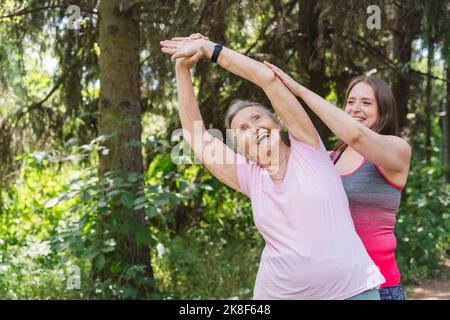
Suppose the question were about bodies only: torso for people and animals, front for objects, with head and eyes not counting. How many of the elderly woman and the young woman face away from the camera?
0

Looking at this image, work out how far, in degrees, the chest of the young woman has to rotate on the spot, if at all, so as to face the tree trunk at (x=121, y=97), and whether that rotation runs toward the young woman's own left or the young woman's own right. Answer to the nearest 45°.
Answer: approximately 90° to the young woman's own right

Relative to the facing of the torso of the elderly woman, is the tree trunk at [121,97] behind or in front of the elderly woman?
behind

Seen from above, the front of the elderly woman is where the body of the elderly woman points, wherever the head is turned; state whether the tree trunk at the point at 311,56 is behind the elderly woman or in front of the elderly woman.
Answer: behind

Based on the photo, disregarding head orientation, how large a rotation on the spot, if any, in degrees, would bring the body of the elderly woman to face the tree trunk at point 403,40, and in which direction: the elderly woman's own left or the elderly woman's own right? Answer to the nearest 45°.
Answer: approximately 180°

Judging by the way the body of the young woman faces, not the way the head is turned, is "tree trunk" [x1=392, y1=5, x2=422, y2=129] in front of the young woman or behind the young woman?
behind

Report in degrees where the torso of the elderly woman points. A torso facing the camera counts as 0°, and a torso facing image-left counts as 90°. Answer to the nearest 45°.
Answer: approximately 0°

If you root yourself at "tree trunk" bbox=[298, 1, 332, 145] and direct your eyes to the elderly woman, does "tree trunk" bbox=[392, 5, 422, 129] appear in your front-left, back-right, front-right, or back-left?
back-left

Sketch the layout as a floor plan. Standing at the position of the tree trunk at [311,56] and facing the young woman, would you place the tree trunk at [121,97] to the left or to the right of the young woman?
right

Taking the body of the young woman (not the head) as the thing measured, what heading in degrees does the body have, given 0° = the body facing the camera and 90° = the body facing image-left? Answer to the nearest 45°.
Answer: approximately 45°
